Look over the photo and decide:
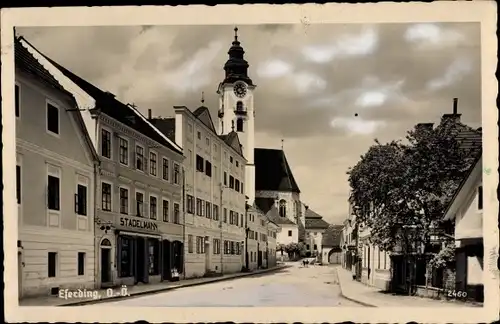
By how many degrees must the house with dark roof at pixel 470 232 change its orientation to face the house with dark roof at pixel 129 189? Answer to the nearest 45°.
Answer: approximately 45° to its right

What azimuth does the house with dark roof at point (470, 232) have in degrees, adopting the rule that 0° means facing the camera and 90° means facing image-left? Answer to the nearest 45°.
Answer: approximately 45°

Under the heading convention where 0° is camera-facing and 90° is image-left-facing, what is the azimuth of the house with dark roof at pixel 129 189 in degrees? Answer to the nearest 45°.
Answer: approximately 315°
